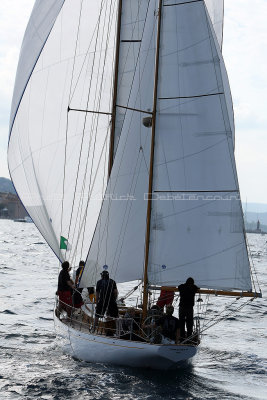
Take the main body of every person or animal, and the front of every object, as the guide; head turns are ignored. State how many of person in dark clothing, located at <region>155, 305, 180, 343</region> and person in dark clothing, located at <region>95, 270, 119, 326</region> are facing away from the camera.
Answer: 2

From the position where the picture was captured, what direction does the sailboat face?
facing away from the viewer and to the left of the viewer

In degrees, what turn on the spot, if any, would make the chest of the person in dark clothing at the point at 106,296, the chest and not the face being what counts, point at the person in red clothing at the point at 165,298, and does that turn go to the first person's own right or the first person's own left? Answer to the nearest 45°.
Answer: approximately 45° to the first person's own right

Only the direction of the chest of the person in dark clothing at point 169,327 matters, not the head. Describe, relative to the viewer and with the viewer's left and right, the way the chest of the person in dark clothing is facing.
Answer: facing away from the viewer

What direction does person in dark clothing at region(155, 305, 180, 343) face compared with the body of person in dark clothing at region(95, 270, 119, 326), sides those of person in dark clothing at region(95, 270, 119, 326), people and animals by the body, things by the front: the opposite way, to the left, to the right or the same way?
the same way

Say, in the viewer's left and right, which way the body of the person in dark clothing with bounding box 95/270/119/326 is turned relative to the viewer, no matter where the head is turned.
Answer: facing away from the viewer

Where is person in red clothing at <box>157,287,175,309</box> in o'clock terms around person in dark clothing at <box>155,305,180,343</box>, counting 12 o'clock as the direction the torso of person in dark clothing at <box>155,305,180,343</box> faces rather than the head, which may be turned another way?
person in red clothing at <box>157,287,175,309</box> is roughly at 12 o'clock from person in dark clothing at <box>155,305,180,343</box>.
